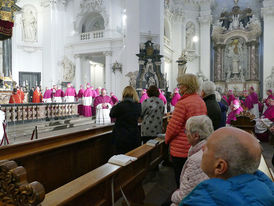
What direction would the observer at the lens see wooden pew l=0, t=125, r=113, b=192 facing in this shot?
facing away from the viewer and to the left of the viewer

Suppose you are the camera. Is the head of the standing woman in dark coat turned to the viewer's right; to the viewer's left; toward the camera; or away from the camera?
away from the camera

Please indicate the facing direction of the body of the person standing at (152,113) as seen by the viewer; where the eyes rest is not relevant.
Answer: away from the camera

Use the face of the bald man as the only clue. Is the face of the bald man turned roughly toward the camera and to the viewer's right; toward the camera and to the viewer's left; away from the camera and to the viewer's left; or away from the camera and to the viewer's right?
away from the camera and to the viewer's left

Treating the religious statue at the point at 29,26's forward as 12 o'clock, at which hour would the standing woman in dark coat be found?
The standing woman in dark coat is roughly at 12 o'clock from the religious statue.

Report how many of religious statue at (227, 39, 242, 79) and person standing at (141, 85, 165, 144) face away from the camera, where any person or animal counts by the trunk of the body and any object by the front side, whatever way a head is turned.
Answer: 1

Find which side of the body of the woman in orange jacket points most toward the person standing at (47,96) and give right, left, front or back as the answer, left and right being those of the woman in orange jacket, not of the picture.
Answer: front

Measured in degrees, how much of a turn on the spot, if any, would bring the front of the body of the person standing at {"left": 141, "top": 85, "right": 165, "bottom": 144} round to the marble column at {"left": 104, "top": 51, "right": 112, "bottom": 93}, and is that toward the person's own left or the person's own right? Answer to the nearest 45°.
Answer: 0° — they already face it

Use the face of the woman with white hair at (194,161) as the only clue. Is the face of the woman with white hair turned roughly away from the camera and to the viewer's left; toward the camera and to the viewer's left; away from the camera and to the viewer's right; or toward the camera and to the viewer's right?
away from the camera and to the viewer's left

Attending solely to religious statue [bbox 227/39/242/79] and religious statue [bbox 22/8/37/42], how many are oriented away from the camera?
0

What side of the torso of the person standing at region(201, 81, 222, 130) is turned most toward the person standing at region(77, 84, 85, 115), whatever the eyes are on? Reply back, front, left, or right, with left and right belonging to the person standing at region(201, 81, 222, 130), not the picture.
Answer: front

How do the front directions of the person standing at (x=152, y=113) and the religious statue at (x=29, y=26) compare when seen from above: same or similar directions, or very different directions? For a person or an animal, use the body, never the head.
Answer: very different directions

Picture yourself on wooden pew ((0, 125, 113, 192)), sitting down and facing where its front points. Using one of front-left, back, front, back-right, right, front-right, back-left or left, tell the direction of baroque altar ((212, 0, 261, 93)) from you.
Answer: right

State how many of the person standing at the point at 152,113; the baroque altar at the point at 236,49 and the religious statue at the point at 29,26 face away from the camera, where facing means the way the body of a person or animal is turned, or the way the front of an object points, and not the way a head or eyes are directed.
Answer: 1
